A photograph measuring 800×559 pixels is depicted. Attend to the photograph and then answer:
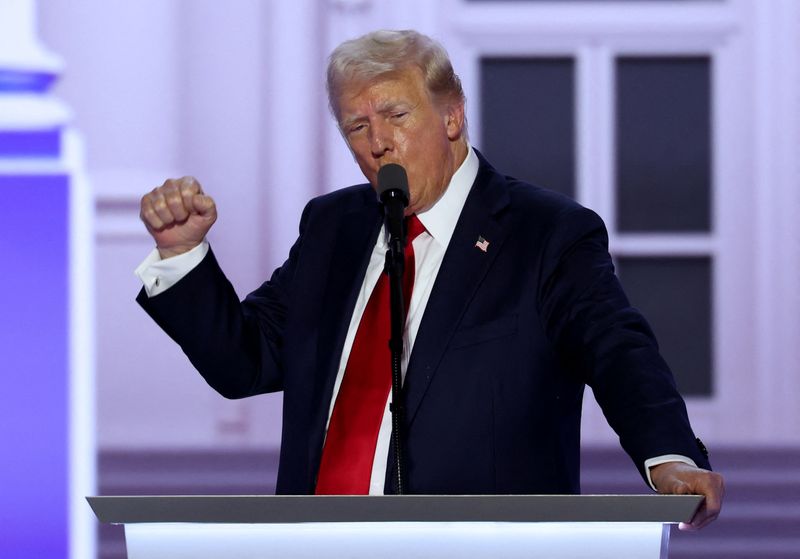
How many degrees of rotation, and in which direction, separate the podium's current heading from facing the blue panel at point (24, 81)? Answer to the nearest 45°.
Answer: approximately 135° to its right

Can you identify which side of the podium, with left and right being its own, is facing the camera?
front

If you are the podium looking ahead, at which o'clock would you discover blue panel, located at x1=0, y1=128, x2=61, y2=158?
The blue panel is roughly at 5 o'clock from the podium.

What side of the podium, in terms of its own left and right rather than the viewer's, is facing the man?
back
